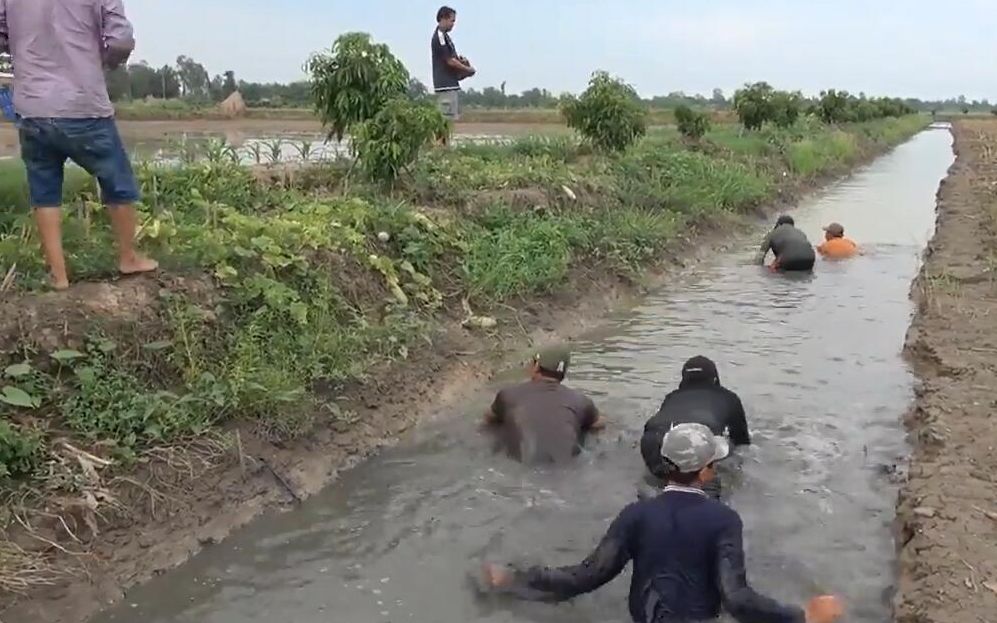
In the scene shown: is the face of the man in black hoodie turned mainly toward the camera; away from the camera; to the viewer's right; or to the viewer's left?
away from the camera

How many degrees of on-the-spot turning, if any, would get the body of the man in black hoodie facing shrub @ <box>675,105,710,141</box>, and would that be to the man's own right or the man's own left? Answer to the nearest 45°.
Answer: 0° — they already face it

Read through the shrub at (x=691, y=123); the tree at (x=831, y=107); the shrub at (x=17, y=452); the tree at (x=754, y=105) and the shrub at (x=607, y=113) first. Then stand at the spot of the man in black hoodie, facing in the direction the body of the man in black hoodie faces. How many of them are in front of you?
4

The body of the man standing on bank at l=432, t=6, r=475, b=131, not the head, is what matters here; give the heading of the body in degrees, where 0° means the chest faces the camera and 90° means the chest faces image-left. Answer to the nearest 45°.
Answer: approximately 270°

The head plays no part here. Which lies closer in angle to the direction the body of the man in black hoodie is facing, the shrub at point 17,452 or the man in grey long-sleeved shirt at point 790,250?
the man in grey long-sleeved shirt

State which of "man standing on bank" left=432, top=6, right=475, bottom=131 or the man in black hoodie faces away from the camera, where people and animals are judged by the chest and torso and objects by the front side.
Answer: the man in black hoodie

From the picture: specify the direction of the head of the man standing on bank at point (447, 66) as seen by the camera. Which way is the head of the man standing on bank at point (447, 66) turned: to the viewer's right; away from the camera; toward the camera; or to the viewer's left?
to the viewer's right

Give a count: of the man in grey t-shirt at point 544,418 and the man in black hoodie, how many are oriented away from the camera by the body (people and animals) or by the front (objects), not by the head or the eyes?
2

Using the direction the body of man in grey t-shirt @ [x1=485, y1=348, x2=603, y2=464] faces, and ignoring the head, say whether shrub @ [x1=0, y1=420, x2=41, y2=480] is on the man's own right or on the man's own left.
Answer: on the man's own left

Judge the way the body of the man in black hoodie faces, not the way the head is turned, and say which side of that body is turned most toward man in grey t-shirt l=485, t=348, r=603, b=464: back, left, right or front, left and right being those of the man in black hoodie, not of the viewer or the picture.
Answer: left

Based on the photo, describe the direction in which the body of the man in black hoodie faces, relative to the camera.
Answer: away from the camera

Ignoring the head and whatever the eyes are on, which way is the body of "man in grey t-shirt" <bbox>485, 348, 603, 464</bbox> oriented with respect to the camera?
away from the camera

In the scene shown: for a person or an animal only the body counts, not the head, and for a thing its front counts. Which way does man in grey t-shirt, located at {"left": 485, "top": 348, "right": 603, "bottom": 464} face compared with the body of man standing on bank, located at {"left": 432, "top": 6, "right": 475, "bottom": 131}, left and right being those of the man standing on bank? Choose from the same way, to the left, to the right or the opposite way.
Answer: to the left

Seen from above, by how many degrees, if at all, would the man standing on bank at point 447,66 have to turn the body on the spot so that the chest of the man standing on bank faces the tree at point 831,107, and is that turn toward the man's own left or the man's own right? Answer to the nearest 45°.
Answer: approximately 45° to the man's own left

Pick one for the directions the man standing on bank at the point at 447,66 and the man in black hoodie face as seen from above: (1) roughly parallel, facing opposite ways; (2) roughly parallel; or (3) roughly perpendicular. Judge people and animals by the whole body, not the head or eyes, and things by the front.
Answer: roughly perpendicular
